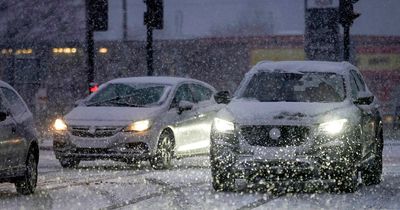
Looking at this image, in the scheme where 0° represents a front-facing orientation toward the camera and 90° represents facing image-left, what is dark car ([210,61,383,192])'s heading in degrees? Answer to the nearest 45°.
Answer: approximately 0°

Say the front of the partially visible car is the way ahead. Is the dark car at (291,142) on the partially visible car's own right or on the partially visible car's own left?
on the partially visible car's own left

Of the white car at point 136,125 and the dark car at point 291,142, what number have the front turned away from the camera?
0

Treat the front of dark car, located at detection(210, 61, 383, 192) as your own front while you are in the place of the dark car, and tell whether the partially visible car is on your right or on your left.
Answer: on your right

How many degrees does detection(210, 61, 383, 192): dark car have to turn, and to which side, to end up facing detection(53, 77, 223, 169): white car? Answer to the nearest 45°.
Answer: approximately 135° to its right

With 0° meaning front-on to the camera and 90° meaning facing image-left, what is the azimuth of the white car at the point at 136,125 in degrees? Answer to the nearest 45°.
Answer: approximately 45°

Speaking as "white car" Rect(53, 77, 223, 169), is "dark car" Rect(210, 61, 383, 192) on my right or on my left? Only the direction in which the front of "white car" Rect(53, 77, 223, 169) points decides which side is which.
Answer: on my left

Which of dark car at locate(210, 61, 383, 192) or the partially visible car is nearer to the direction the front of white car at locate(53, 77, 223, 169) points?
the partially visible car
